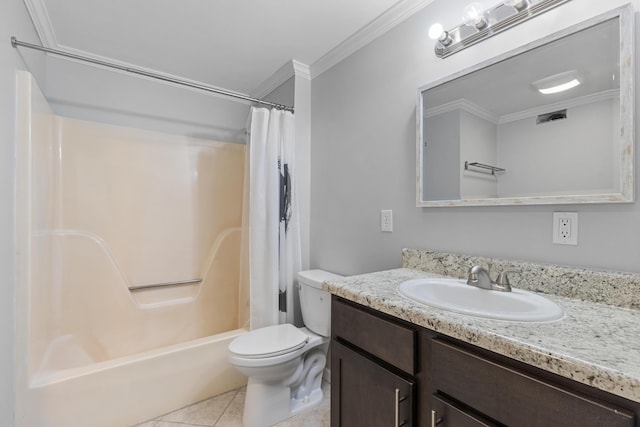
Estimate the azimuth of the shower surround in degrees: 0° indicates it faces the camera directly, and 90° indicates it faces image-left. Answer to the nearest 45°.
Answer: approximately 315°

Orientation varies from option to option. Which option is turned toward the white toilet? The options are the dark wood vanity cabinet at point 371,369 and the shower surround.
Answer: the shower surround

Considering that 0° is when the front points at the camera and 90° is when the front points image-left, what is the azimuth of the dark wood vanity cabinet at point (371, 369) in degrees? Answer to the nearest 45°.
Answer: approximately 45°

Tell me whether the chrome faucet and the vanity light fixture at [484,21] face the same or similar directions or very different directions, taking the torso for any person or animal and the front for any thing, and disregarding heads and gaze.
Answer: same or similar directions

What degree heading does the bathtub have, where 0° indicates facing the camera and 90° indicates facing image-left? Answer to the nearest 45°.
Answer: approximately 315°

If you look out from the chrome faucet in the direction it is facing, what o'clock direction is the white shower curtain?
The white shower curtain is roughly at 2 o'clock from the chrome faucet.

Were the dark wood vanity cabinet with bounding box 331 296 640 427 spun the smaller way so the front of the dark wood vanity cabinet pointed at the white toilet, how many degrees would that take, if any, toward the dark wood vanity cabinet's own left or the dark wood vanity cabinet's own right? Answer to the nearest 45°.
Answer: approximately 90° to the dark wood vanity cabinet's own right

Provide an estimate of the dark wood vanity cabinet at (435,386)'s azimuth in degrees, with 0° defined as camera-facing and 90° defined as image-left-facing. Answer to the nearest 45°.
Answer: approximately 45°

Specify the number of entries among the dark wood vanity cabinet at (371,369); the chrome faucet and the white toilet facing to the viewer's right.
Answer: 0

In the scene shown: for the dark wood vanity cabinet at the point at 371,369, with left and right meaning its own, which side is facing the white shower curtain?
right
